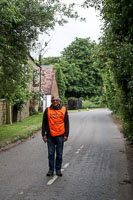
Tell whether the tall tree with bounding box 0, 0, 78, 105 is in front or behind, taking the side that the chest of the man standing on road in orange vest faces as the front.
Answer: behind

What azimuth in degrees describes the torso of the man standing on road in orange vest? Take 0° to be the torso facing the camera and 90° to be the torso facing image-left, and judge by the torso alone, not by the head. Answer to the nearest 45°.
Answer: approximately 0°
